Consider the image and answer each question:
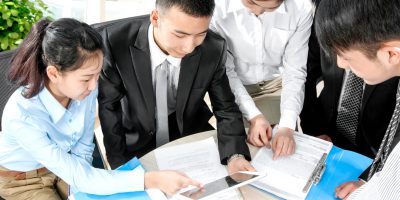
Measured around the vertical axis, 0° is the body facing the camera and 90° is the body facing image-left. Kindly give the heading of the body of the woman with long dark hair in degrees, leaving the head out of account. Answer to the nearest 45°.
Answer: approximately 315°

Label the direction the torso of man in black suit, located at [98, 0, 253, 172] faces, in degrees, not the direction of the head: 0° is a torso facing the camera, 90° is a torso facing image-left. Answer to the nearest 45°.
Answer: approximately 0°

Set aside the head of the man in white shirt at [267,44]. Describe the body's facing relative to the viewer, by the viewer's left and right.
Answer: facing the viewer

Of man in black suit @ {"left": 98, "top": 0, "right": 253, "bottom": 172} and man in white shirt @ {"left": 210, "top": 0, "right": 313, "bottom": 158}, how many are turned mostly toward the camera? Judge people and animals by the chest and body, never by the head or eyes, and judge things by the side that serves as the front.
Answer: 2

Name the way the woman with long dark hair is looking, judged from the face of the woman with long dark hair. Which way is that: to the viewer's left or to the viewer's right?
to the viewer's right

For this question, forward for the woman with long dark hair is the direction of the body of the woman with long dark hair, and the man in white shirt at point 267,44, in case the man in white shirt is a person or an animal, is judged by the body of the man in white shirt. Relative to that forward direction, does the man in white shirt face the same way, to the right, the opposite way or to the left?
to the right

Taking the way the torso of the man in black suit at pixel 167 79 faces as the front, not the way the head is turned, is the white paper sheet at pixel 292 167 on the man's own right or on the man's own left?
on the man's own left

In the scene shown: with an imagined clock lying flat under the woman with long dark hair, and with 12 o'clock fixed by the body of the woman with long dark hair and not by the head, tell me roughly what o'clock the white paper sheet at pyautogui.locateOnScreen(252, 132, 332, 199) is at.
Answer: The white paper sheet is roughly at 11 o'clock from the woman with long dark hair.

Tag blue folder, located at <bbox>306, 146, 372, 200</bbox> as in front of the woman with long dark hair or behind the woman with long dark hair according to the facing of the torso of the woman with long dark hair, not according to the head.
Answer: in front

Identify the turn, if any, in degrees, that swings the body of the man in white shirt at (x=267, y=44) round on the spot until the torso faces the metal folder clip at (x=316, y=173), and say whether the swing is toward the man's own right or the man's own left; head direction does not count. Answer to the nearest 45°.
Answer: approximately 45° to the man's own left
